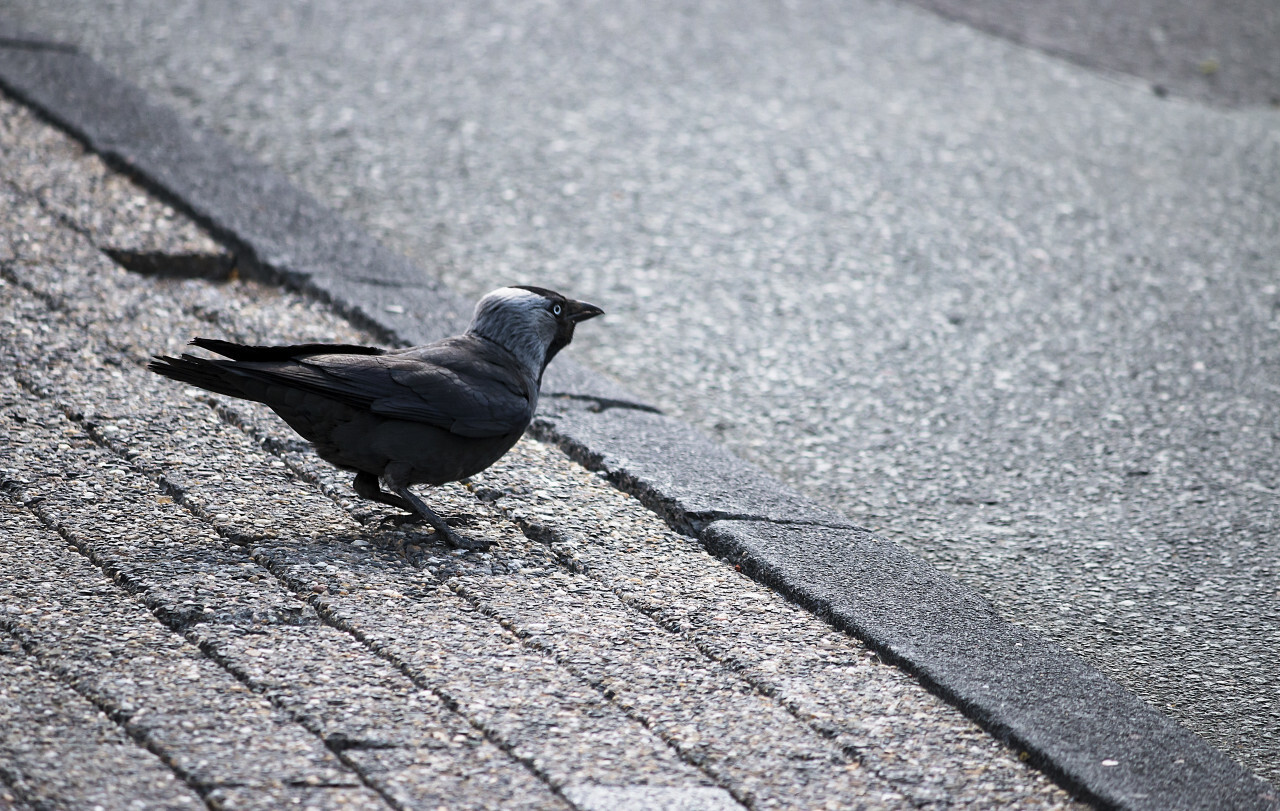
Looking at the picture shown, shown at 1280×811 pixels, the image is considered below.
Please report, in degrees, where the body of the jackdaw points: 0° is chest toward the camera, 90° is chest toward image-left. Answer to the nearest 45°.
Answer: approximately 270°
